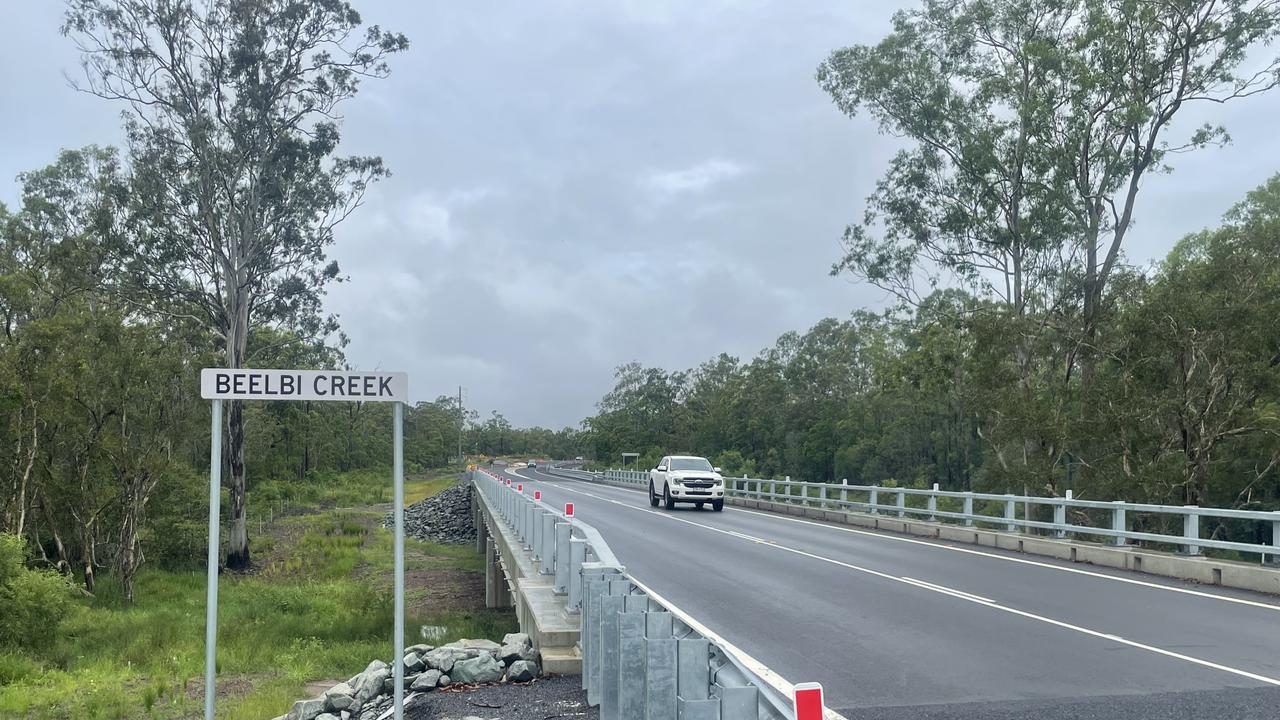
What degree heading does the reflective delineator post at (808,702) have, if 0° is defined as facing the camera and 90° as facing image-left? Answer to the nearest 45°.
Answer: approximately 0°

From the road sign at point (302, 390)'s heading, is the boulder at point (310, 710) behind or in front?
behind

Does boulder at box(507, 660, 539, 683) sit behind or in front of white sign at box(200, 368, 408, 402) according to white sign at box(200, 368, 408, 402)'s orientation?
behind

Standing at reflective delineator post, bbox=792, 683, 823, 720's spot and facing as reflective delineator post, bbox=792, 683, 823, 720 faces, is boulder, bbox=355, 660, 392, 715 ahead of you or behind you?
behind

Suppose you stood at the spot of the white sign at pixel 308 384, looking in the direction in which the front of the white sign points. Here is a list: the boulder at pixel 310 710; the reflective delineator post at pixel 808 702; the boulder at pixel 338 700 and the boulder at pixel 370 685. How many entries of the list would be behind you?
3

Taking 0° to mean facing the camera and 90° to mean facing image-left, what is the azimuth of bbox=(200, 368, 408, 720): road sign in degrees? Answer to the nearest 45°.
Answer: approximately 0°

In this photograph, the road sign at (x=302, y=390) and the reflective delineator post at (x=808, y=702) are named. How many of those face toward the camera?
2

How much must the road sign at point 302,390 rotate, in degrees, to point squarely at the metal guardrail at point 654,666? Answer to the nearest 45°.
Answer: approximately 45° to its left
